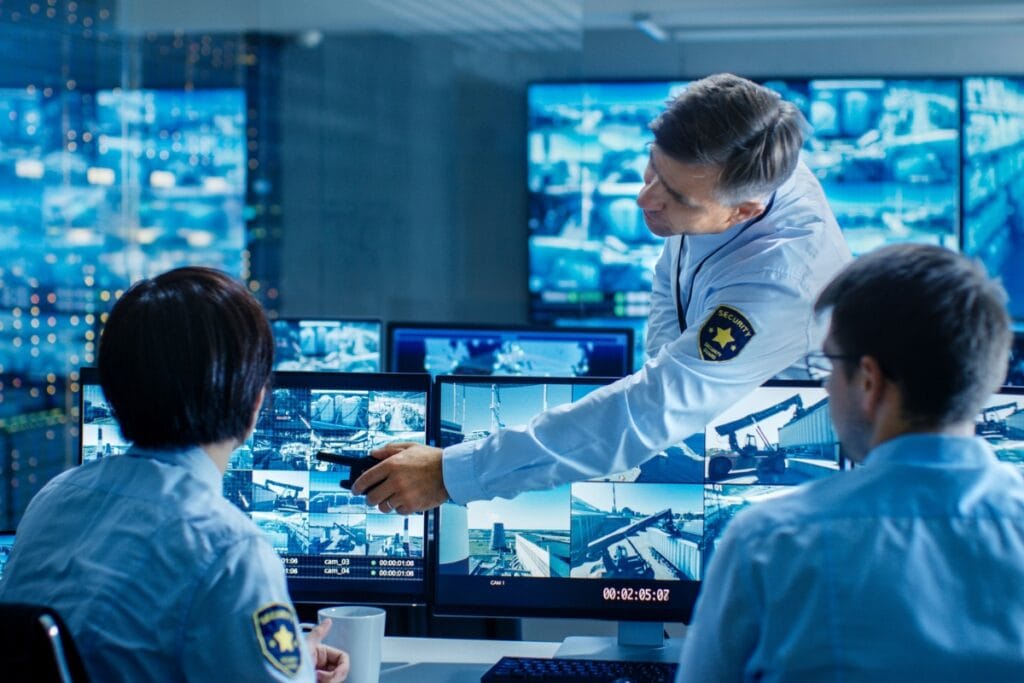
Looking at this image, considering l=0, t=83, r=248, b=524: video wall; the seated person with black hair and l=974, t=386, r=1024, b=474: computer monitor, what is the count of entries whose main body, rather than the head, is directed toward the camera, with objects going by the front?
2

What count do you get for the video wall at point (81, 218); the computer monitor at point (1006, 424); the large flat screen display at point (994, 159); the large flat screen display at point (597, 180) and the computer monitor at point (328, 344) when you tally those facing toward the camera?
5

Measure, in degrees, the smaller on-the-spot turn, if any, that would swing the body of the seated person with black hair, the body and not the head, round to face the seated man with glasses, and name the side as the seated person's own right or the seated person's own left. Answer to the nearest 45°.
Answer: approximately 90° to the seated person's own right

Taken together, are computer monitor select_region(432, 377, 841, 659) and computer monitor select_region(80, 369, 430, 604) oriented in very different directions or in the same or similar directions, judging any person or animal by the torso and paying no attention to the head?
same or similar directions

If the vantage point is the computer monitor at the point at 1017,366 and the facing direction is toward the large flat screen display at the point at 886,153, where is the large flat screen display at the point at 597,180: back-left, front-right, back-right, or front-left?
front-left

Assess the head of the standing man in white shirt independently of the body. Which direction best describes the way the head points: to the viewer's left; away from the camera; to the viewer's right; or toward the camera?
to the viewer's left

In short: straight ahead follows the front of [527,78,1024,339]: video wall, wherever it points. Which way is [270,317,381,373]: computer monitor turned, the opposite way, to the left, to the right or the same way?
the same way

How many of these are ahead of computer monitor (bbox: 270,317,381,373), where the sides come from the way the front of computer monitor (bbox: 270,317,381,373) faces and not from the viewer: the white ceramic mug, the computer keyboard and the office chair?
3

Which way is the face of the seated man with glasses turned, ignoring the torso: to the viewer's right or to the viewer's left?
to the viewer's left

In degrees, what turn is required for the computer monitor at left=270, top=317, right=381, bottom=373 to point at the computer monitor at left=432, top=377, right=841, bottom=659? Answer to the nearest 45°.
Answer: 0° — it already faces it

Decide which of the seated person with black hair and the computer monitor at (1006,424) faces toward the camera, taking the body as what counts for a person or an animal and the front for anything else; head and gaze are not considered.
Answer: the computer monitor

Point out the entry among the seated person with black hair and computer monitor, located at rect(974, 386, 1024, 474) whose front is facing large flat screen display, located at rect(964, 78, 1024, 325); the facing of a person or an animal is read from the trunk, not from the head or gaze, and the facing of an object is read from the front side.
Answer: the seated person with black hair

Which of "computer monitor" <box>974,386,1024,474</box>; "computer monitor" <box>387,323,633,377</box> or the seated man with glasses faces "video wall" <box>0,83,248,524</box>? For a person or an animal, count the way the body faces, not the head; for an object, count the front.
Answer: the seated man with glasses

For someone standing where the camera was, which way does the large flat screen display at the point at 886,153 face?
facing the viewer

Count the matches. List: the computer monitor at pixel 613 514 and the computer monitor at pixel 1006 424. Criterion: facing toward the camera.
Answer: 2

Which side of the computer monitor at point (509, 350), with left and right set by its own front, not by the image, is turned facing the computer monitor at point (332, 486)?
front

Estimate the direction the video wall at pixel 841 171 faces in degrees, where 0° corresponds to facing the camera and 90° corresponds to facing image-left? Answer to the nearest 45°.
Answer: approximately 0°

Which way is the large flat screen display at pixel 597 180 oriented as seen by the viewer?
toward the camera

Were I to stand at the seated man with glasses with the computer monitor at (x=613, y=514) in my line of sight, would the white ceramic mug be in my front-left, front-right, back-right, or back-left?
front-left
